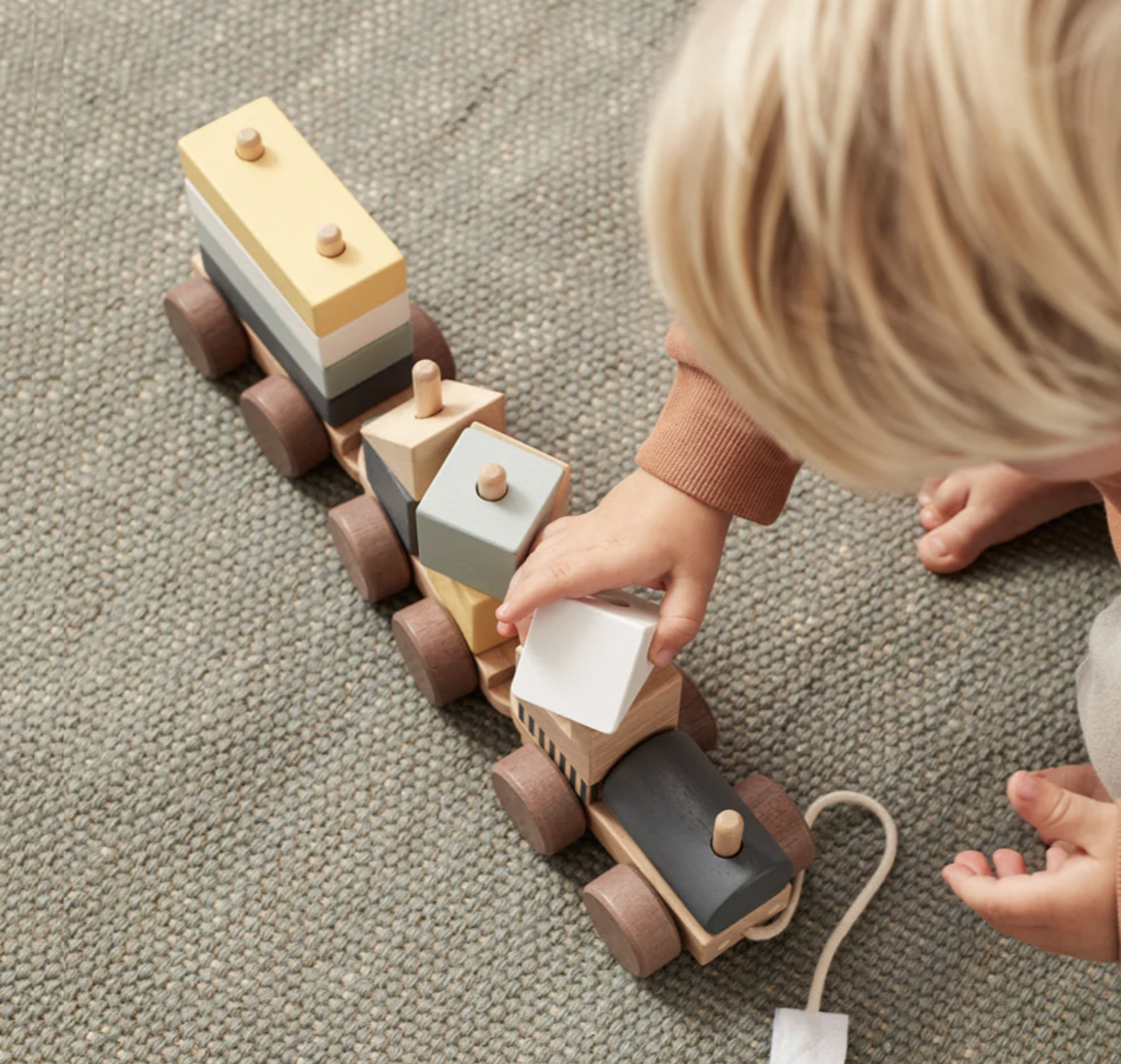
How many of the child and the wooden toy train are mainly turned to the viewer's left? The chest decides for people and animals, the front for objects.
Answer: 1

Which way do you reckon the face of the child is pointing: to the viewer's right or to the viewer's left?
to the viewer's left

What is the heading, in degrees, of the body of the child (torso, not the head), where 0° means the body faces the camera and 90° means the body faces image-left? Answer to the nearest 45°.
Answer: approximately 90°

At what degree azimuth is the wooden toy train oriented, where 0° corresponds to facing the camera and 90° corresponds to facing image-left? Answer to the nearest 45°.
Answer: approximately 315°

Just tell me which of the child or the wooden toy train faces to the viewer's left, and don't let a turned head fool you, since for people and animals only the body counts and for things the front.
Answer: the child
